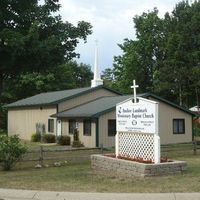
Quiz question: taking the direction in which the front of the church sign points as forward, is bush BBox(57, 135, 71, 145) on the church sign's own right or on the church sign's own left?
on the church sign's own right

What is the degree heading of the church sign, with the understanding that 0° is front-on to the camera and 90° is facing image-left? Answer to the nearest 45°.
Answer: approximately 45°

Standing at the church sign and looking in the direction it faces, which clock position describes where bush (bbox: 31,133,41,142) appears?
The bush is roughly at 4 o'clock from the church sign.

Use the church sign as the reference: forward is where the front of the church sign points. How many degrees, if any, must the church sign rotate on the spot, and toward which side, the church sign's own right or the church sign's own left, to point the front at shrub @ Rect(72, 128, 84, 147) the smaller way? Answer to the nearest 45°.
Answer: approximately 135° to the church sign's own right

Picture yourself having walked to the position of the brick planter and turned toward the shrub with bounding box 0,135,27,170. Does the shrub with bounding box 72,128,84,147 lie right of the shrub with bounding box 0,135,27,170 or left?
right

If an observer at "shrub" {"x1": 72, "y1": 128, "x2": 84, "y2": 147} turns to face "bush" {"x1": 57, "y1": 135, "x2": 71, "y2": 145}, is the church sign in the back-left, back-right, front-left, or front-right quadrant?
back-left
